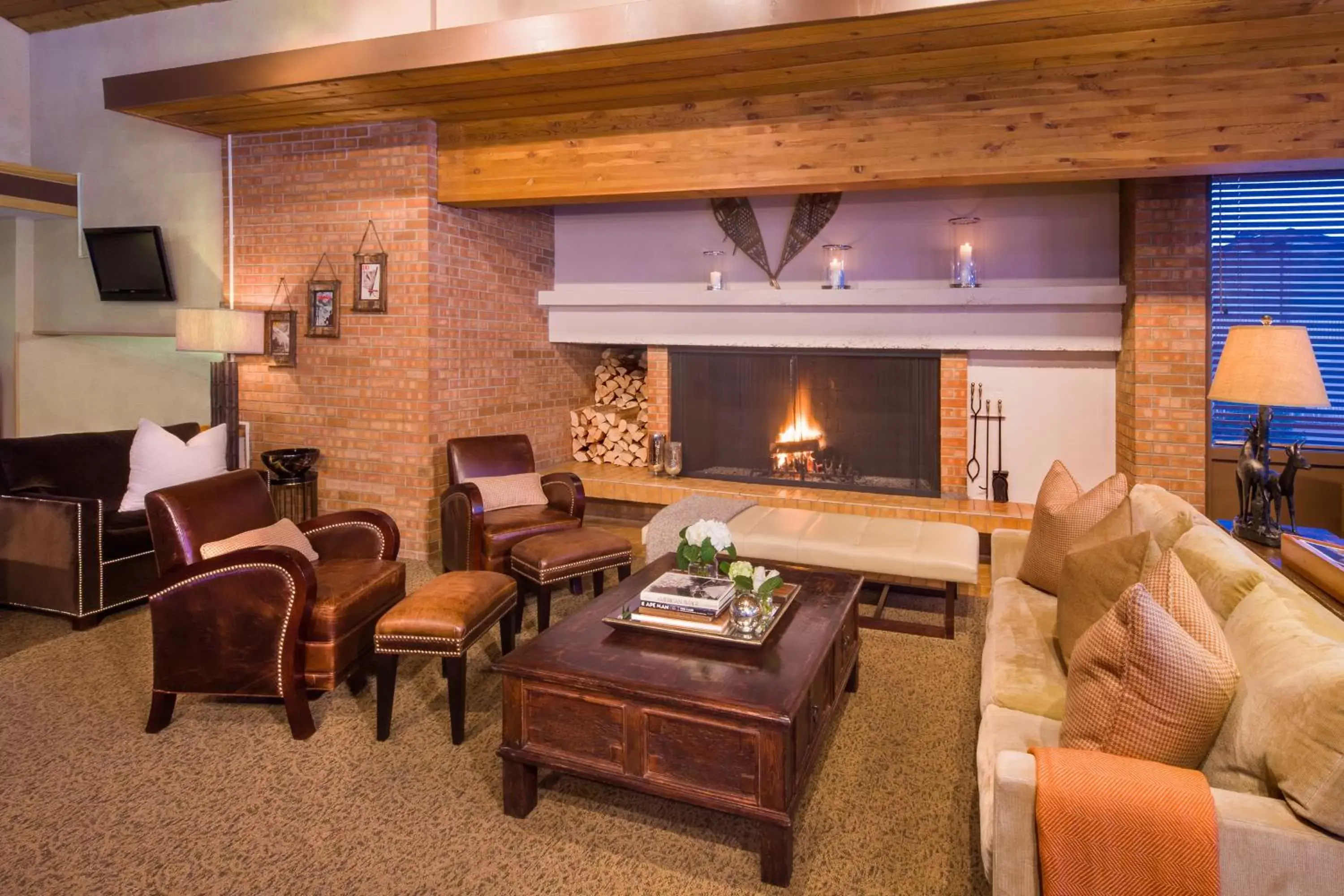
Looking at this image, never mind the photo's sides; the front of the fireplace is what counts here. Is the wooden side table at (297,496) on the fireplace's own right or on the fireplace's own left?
on the fireplace's own right

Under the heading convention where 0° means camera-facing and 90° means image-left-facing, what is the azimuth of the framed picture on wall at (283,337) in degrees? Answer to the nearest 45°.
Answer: approximately 0°

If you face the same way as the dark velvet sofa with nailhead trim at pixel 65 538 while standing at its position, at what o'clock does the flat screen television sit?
The flat screen television is roughly at 8 o'clock from the dark velvet sofa with nailhead trim.

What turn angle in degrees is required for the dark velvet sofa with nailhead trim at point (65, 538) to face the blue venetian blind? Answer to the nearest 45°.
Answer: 0° — it already faces it

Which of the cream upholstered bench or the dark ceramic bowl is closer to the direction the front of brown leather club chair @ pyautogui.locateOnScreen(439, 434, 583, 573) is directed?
the cream upholstered bench

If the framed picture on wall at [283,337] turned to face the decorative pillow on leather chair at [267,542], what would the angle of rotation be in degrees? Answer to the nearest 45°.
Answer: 0° — it already faces it

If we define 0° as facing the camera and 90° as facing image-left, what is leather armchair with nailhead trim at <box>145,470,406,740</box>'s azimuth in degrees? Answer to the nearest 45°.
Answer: approximately 315°

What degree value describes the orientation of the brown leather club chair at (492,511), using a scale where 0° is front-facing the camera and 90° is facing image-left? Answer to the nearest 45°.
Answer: approximately 315°
